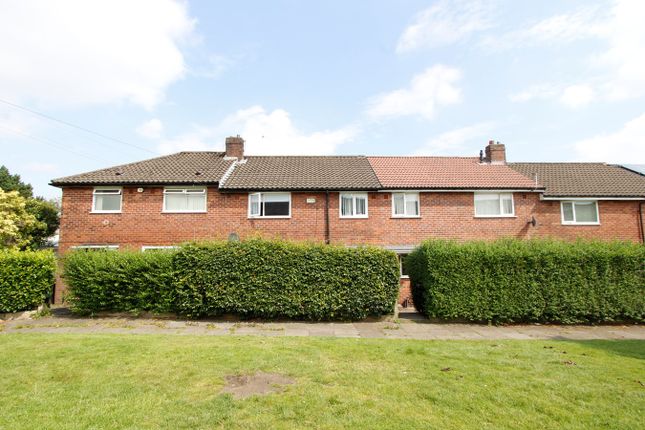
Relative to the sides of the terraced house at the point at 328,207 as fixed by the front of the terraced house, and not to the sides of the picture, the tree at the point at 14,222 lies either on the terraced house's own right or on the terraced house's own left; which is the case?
on the terraced house's own right

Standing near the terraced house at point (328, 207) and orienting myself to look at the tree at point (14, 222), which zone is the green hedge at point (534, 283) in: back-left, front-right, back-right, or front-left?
back-left

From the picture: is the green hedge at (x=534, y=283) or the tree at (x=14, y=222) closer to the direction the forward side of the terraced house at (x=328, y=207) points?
the green hedge

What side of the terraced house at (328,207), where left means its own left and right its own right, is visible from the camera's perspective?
front

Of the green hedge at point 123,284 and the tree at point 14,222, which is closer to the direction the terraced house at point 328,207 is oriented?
the green hedge

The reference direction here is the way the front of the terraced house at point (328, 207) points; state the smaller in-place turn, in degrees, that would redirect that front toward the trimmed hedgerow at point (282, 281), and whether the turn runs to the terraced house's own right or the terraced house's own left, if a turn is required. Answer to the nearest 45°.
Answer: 0° — it already faces it

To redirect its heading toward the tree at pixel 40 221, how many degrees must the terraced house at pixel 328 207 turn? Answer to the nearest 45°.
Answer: approximately 90° to its right

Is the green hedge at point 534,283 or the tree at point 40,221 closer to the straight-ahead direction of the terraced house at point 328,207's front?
the green hedge
